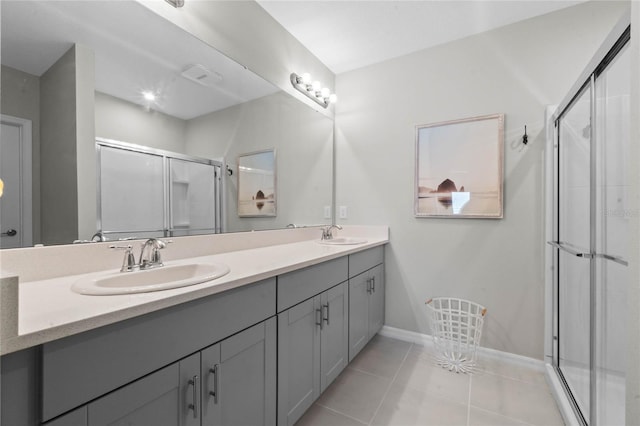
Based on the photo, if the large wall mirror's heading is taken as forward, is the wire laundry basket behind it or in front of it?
in front

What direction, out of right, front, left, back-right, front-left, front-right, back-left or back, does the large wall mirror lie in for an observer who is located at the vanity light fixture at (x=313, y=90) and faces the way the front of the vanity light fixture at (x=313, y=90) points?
right

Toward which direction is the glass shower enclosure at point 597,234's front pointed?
to the viewer's left

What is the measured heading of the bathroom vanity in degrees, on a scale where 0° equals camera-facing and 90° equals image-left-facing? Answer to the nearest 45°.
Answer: approximately 315°

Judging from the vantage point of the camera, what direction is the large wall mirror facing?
facing the viewer and to the right of the viewer

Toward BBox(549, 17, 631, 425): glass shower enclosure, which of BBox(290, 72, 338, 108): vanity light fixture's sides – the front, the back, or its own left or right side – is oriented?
front
